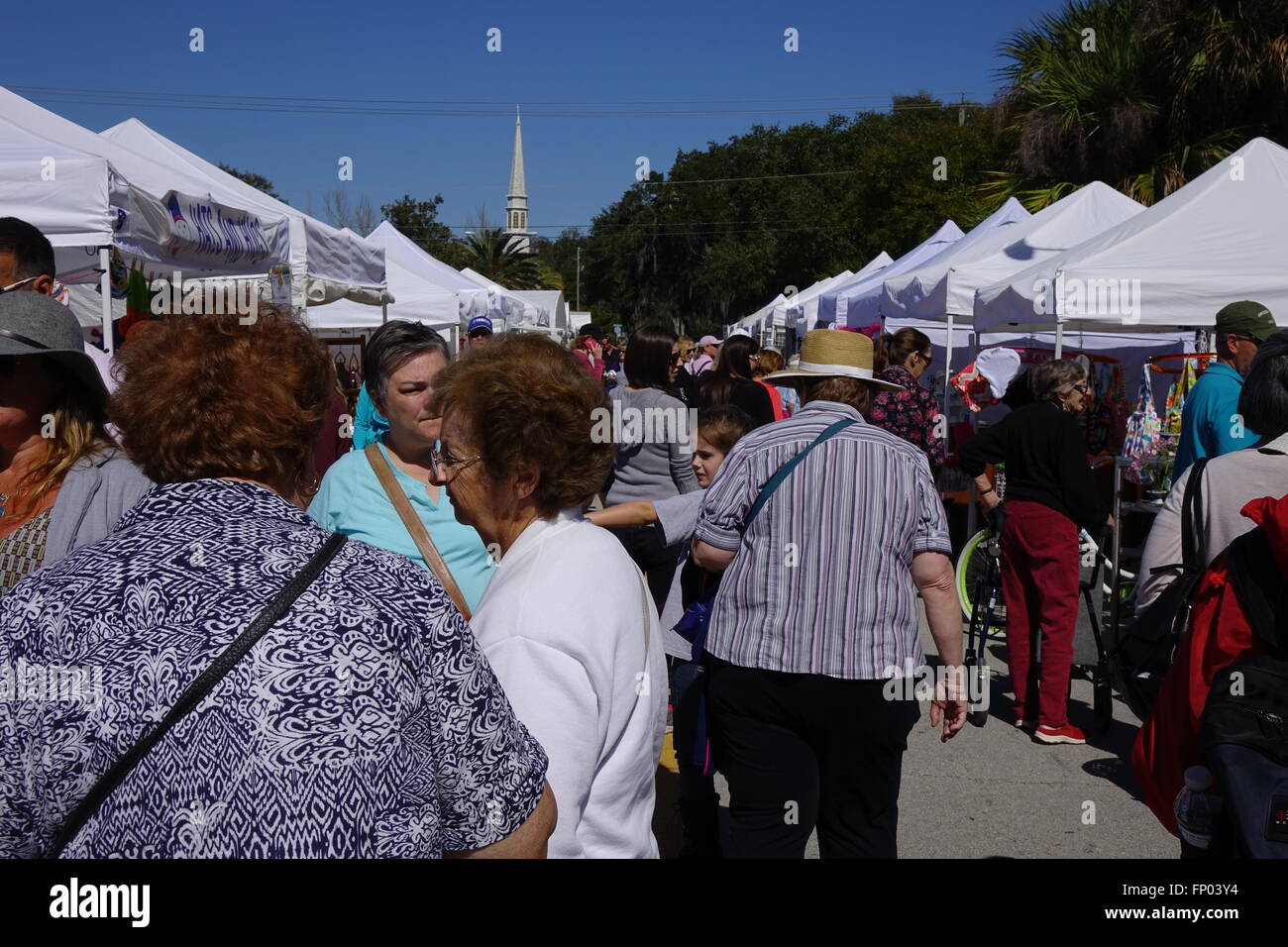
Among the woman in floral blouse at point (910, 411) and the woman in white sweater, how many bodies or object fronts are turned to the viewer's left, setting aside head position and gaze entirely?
1

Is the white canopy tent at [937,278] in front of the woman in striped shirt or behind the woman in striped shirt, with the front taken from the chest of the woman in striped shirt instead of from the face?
in front

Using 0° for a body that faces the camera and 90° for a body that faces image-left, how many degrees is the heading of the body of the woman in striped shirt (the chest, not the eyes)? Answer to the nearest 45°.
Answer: approximately 180°

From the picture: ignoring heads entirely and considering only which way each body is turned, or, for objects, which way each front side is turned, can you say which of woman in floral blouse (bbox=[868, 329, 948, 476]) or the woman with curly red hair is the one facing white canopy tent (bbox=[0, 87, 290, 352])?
the woman with curly red hair

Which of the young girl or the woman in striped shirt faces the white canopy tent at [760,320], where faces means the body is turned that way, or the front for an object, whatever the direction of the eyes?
the woman in striped shirt

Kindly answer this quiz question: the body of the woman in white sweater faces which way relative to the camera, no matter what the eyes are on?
to the viewer's left

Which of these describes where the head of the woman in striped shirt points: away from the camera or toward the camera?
away from the camera

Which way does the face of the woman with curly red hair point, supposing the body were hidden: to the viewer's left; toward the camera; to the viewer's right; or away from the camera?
away from the camera

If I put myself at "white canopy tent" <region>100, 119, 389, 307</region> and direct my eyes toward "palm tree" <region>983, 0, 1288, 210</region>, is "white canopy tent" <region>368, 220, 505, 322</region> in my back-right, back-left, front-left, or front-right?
front-left

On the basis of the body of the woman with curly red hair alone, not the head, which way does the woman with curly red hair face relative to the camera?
away from the camera

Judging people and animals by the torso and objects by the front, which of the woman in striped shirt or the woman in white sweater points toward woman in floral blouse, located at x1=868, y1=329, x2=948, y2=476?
the woman in striped shirt

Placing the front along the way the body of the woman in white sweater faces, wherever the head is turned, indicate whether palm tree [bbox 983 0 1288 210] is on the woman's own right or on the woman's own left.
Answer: on the woman's own right
